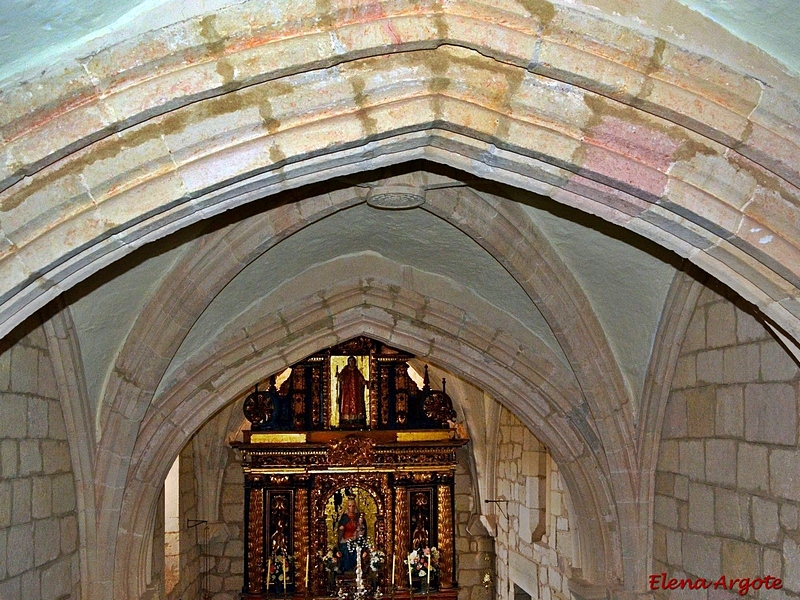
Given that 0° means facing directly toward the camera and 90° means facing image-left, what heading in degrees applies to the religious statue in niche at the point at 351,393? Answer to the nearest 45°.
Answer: approximately 0°

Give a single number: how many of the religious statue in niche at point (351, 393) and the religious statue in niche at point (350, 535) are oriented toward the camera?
2

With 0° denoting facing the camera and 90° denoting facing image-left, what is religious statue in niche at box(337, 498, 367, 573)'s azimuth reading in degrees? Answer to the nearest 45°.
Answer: approximately 0°
